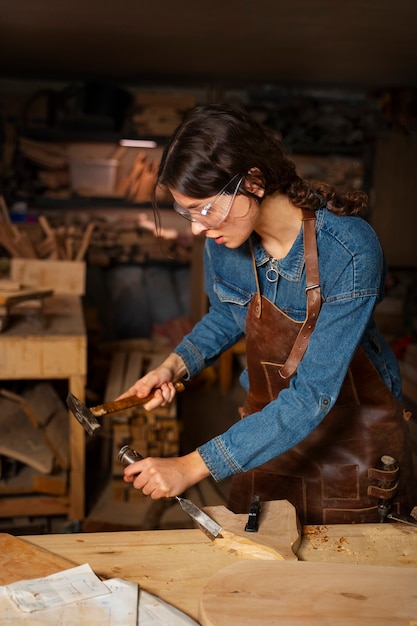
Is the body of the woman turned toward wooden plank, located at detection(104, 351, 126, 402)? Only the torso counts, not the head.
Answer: no

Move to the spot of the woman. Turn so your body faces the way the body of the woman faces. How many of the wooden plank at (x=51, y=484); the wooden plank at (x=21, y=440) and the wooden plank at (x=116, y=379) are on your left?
0

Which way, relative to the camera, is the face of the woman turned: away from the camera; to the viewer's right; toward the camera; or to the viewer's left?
to the viewer's left

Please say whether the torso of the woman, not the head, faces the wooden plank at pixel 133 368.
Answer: no

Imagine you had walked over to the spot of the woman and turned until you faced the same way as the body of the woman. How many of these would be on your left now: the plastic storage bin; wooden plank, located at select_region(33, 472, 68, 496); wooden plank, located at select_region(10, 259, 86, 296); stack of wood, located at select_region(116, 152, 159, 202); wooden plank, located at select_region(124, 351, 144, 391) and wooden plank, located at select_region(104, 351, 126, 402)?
0

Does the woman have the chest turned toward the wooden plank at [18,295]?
no

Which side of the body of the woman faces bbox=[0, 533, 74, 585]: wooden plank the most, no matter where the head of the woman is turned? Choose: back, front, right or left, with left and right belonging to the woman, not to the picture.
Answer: front

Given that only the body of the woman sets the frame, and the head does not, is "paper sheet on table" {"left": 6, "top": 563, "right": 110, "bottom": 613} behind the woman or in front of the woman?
in front

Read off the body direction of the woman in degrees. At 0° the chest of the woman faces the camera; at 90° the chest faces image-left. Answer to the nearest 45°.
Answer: approximately 45°

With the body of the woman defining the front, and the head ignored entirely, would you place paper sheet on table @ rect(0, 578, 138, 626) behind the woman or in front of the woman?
in front

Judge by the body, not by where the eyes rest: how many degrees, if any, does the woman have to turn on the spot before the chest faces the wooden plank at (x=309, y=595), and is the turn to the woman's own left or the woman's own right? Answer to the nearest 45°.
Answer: approximately 45° to the woman's own left
